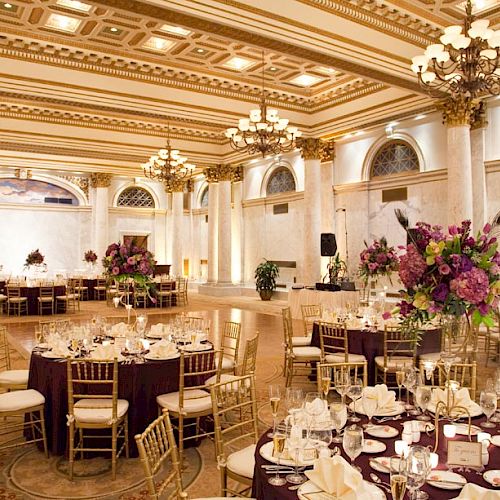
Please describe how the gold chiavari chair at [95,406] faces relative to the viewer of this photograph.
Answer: facing away from the viewer

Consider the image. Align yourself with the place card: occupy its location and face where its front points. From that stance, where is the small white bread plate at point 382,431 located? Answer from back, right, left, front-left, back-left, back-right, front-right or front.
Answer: back-right

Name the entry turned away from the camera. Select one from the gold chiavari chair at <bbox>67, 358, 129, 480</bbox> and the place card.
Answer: the gold chiavari chair

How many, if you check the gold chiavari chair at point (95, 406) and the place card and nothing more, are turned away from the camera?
1

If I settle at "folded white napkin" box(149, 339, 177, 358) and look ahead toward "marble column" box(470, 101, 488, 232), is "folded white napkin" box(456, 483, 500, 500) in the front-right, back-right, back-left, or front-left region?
back-right

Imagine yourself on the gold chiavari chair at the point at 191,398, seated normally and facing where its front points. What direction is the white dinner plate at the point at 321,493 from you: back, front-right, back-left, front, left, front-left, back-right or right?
back-left

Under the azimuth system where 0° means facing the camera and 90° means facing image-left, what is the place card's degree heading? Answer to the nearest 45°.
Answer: approximately 0°

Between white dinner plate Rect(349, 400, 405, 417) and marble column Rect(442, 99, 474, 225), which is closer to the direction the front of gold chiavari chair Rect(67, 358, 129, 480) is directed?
the marble column

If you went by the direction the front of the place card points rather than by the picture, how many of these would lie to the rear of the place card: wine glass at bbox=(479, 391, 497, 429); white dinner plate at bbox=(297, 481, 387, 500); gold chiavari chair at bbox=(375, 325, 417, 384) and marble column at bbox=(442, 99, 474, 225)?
3

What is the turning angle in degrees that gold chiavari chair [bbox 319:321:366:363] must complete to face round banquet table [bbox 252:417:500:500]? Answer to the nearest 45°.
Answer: approximately 135° to its right
